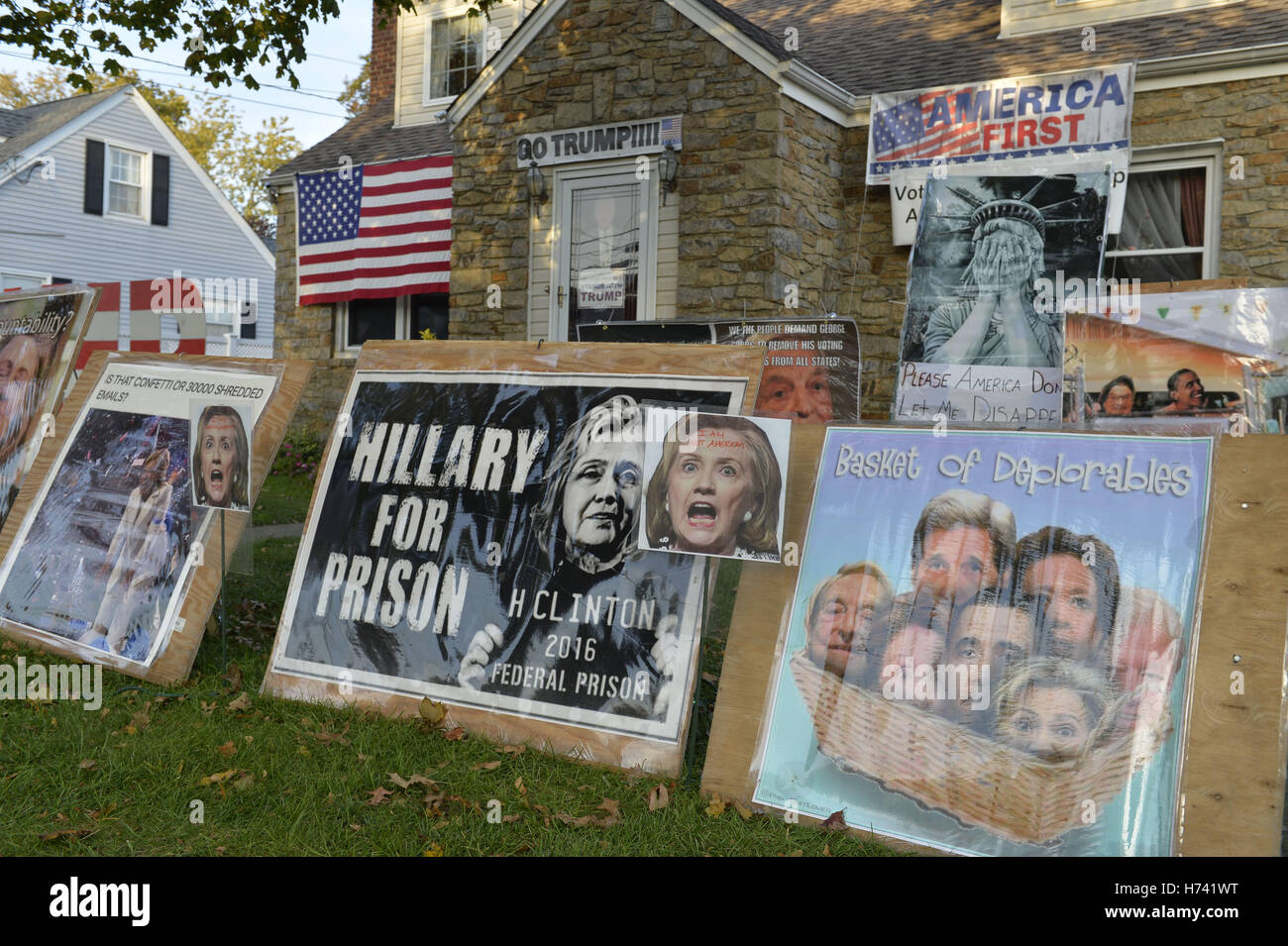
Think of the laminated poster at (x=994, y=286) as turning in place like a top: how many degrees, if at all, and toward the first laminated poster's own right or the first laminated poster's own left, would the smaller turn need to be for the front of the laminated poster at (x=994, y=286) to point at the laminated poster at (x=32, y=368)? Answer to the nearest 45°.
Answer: approximately 90° to the first laminated poster's own right

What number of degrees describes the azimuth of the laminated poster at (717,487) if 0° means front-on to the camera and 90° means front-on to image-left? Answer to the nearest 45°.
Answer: approximately 0°

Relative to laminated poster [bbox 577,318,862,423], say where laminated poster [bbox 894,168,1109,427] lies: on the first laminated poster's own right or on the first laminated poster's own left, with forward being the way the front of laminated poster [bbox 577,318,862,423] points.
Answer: on the first laminated poster's own left

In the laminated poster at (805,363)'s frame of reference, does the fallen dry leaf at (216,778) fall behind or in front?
in front

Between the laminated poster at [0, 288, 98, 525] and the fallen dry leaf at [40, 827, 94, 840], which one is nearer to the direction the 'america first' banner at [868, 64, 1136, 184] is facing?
the fallen dry leaf

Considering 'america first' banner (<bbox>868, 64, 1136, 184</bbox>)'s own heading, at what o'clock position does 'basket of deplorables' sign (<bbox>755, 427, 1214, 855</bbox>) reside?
The 'basket of deplorables' sign is roughly at 12 o'clock from the 'america first' banner.

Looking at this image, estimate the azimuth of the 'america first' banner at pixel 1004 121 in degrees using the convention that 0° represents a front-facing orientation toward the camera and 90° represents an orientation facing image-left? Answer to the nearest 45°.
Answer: approximately 0°

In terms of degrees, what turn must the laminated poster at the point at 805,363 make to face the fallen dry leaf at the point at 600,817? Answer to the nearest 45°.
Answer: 0° — it already faces it

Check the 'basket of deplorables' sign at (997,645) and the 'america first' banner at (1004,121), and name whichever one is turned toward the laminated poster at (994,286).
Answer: the 'america first' banner
